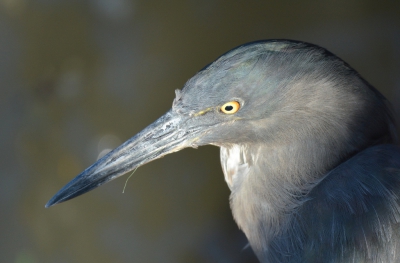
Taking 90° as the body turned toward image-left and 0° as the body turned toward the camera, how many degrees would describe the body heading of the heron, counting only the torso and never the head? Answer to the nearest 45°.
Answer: approximately 90°
